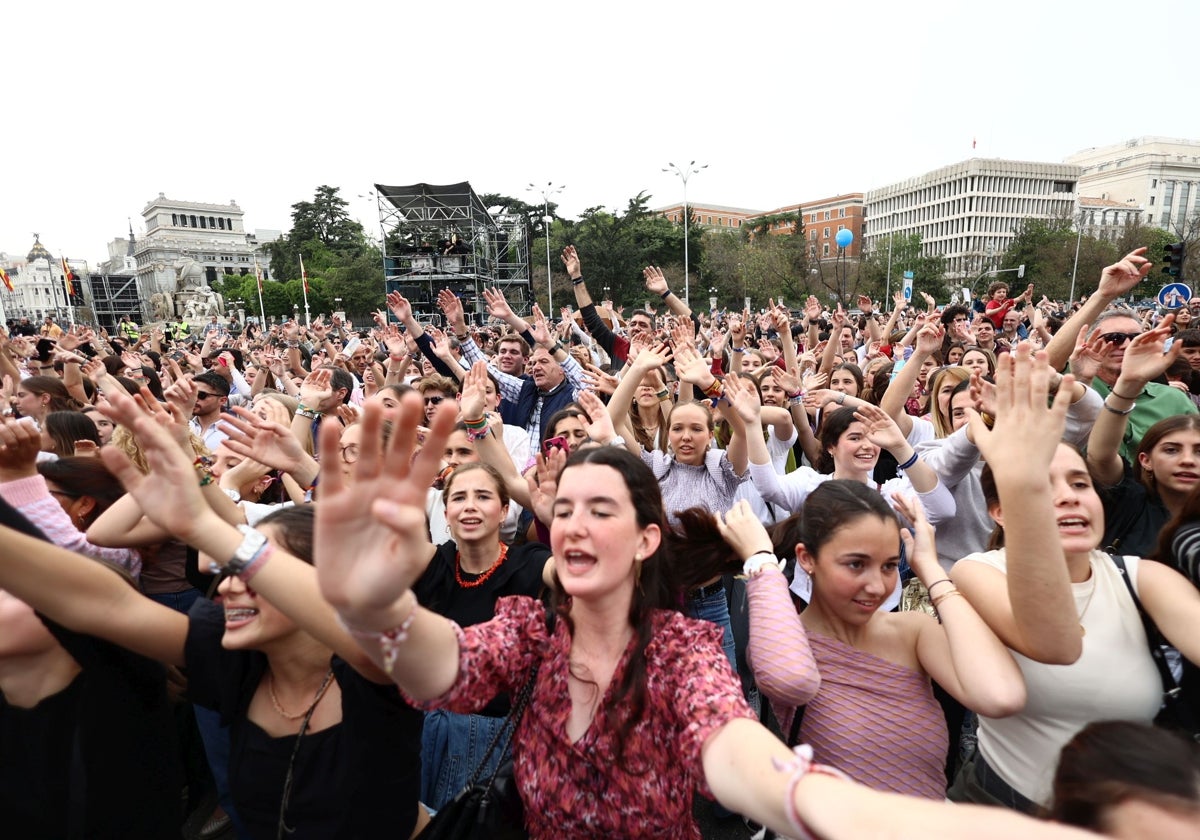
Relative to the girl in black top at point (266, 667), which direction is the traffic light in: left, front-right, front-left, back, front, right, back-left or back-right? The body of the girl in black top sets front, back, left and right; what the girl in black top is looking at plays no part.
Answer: back-left

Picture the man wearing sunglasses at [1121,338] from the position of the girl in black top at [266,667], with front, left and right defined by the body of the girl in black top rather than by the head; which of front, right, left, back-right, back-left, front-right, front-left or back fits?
back-left

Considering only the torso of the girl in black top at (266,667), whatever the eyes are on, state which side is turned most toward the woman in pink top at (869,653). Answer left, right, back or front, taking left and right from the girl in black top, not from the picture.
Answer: left

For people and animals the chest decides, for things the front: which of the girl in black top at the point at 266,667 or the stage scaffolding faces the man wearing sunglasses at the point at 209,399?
the stage scaffolding

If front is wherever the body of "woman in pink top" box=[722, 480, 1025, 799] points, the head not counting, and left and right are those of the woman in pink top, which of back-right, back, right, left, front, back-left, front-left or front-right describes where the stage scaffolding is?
back-right

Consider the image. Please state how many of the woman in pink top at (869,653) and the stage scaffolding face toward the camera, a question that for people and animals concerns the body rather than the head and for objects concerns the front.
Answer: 2

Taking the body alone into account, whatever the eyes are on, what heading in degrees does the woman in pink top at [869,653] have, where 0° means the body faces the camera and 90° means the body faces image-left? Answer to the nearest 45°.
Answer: approximately 0°
